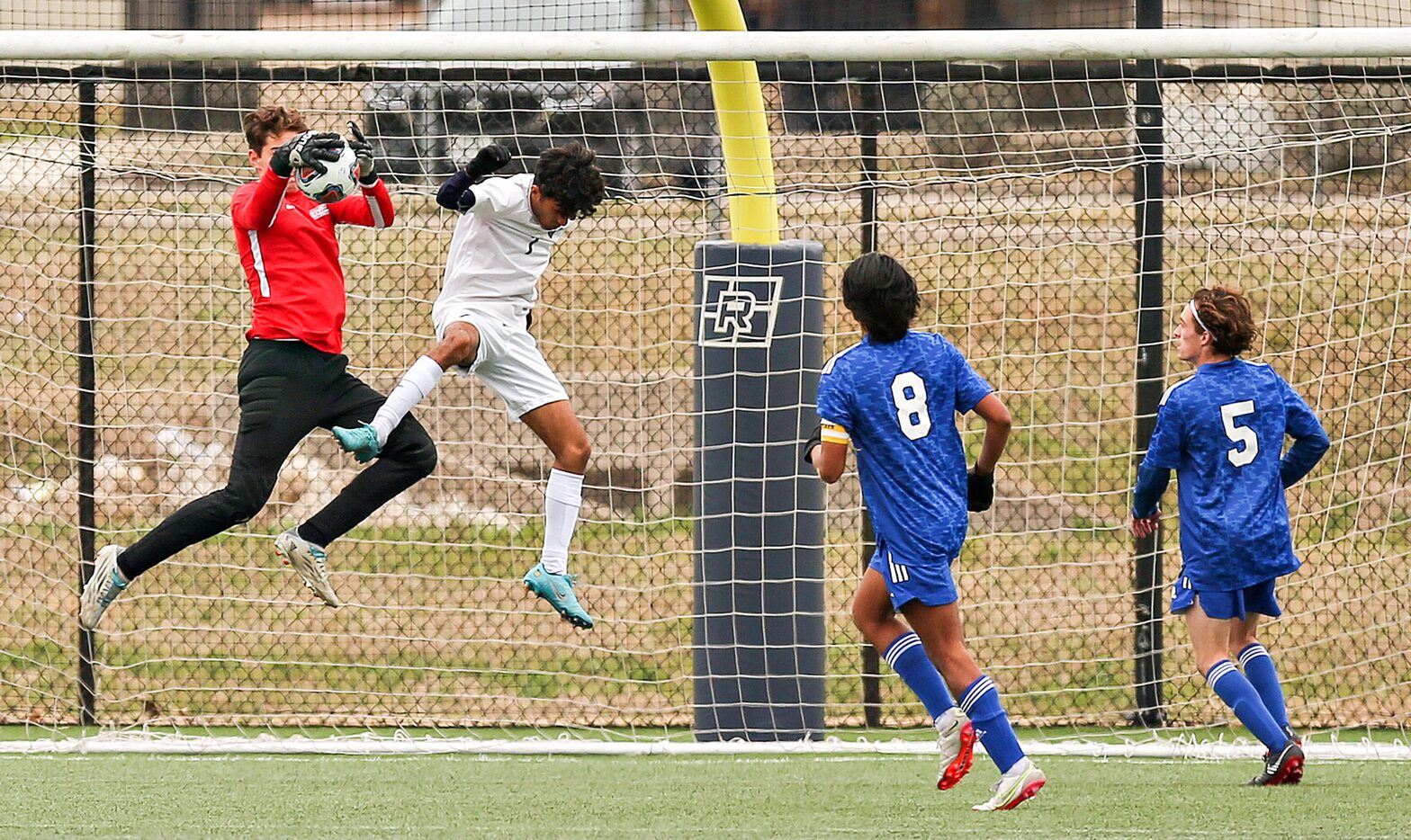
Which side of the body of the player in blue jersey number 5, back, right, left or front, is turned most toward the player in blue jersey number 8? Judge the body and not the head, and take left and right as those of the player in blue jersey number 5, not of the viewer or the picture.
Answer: left

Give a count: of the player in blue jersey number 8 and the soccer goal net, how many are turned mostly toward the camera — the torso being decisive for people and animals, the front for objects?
1

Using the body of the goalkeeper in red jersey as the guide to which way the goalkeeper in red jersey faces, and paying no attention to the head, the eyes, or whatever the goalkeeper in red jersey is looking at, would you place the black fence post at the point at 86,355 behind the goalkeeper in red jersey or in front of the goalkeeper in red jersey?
behind

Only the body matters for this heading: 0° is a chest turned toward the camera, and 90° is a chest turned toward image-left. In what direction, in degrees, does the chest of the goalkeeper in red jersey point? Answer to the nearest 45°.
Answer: approximately 315°

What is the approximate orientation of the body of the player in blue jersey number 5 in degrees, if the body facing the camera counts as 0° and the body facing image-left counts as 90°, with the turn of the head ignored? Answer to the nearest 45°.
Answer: approximately 135°

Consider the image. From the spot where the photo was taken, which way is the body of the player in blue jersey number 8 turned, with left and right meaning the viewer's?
facing away from the viewer and to the left of the viewer

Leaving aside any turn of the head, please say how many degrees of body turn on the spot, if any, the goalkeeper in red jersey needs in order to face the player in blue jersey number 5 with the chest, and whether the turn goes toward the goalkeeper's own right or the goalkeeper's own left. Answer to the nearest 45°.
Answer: approximately 45° to the goalkeeper's own left

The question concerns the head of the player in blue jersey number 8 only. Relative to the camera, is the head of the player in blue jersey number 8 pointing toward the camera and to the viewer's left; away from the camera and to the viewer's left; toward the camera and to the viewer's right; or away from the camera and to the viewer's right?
away from the camera and to the viewer's left
